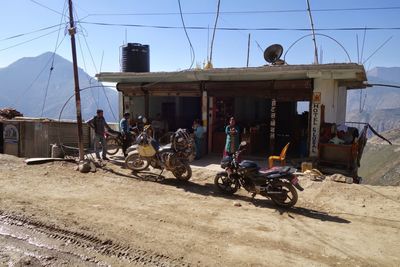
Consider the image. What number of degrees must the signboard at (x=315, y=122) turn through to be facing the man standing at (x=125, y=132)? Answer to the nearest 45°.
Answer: approximately 90° to its right

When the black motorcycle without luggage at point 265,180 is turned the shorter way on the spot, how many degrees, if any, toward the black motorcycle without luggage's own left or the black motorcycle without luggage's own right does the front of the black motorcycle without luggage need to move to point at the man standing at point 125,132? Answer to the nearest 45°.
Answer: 0° — it already faces them

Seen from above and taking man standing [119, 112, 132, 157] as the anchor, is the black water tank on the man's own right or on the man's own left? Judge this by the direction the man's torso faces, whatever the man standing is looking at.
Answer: on the man's own left

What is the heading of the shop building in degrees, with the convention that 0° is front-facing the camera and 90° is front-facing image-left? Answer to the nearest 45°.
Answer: approximately 0°

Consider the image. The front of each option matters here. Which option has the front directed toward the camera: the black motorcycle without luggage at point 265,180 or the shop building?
the shop building

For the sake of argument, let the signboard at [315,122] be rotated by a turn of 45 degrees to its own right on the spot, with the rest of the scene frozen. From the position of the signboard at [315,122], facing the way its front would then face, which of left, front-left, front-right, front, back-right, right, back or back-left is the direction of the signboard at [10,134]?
front-right

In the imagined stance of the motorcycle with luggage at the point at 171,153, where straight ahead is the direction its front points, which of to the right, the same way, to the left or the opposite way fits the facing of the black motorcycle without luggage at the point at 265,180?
the same way

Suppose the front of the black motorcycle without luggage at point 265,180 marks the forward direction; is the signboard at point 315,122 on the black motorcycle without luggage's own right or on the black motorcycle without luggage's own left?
on the black motorcycle without luggage's own right

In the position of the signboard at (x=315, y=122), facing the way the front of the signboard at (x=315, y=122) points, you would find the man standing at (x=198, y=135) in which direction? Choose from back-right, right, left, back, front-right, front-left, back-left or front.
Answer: right

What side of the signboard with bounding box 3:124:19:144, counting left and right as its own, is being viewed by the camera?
front

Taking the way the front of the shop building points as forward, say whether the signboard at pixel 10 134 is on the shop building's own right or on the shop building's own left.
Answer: on the shop building's own right

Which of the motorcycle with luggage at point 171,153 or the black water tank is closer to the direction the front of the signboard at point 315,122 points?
the motorcycle with luggage

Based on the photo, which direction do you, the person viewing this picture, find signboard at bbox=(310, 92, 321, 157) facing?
facing the viewer

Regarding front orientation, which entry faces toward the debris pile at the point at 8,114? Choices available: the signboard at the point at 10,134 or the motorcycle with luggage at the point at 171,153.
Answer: the motorcycle with luggage

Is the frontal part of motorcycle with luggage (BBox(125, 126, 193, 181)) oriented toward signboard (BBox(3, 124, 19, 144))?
yes

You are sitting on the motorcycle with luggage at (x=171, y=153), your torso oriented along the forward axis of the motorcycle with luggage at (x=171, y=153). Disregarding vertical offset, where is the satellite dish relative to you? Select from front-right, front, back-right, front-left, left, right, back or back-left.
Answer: right
